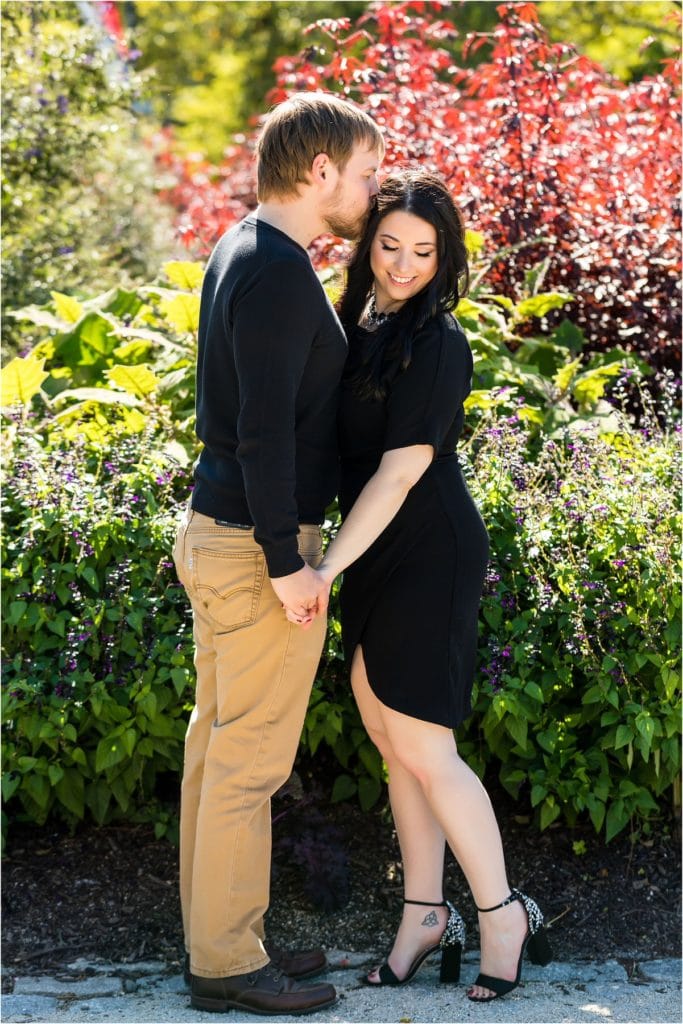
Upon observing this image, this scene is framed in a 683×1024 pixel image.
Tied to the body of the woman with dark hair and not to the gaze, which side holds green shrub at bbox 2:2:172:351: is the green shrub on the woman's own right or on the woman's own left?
on the woman's own right

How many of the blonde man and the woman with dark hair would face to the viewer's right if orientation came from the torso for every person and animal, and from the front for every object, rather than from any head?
1

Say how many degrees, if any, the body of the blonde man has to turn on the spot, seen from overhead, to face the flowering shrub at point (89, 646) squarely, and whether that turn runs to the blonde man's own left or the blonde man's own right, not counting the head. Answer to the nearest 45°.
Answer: approximately 135° to the blonde man's own left

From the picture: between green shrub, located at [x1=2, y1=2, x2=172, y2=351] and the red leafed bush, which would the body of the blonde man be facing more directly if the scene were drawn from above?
the red leafed bush

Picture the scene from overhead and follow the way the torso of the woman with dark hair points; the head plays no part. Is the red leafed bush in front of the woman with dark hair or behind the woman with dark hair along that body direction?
behind

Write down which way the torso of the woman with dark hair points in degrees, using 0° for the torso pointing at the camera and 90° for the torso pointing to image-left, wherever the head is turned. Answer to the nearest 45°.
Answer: approximately 45°

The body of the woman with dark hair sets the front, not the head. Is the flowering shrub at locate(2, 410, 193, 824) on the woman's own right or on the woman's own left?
on the woman's own right

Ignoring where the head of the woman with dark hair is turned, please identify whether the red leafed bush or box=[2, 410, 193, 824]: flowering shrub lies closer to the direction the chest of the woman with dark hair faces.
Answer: the flowering shrub

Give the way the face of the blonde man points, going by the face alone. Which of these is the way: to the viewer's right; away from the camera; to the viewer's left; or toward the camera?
to the viewer's right

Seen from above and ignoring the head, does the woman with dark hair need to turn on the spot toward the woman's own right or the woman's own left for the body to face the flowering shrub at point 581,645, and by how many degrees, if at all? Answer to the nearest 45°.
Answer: approximately 180°

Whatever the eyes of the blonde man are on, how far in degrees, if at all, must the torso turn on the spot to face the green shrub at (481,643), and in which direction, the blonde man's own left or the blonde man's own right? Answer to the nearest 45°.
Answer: approximately 45° to the blonde man's own left

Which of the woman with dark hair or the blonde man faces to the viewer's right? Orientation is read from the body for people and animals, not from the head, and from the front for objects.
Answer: the blonde man

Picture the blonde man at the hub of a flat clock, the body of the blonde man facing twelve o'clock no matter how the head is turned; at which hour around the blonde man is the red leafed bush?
The red leafed bush is roughly at 10 o'clock from the blonde man.

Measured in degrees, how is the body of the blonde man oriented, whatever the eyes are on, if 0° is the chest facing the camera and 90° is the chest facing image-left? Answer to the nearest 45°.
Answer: approximately 270°
